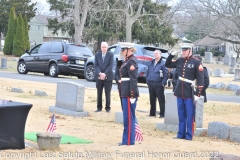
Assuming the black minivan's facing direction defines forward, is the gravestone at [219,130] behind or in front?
behind

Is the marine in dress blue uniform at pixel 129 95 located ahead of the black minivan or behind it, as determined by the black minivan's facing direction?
behind

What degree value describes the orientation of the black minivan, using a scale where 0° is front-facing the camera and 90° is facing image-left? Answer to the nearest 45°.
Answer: approximately 135°

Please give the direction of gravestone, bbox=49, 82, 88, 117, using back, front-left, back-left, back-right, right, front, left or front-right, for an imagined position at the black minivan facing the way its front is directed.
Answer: back-left

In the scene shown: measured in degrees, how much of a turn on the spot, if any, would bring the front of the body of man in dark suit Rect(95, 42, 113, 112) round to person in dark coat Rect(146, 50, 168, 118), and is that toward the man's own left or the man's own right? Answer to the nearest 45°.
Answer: approximately 45° to the man's own left

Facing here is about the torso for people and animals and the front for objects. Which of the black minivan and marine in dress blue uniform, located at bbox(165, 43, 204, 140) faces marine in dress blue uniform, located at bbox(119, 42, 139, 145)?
marine in dress blue uniform, located at bbox(165, 43, 204, 140)

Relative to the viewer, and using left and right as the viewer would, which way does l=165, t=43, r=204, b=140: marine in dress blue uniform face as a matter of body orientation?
facing the viewer and to the left of the viewer
